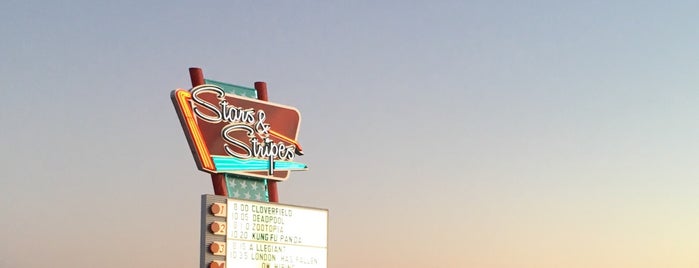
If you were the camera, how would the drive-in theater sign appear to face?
facing the viewer and to the right of the viewer
